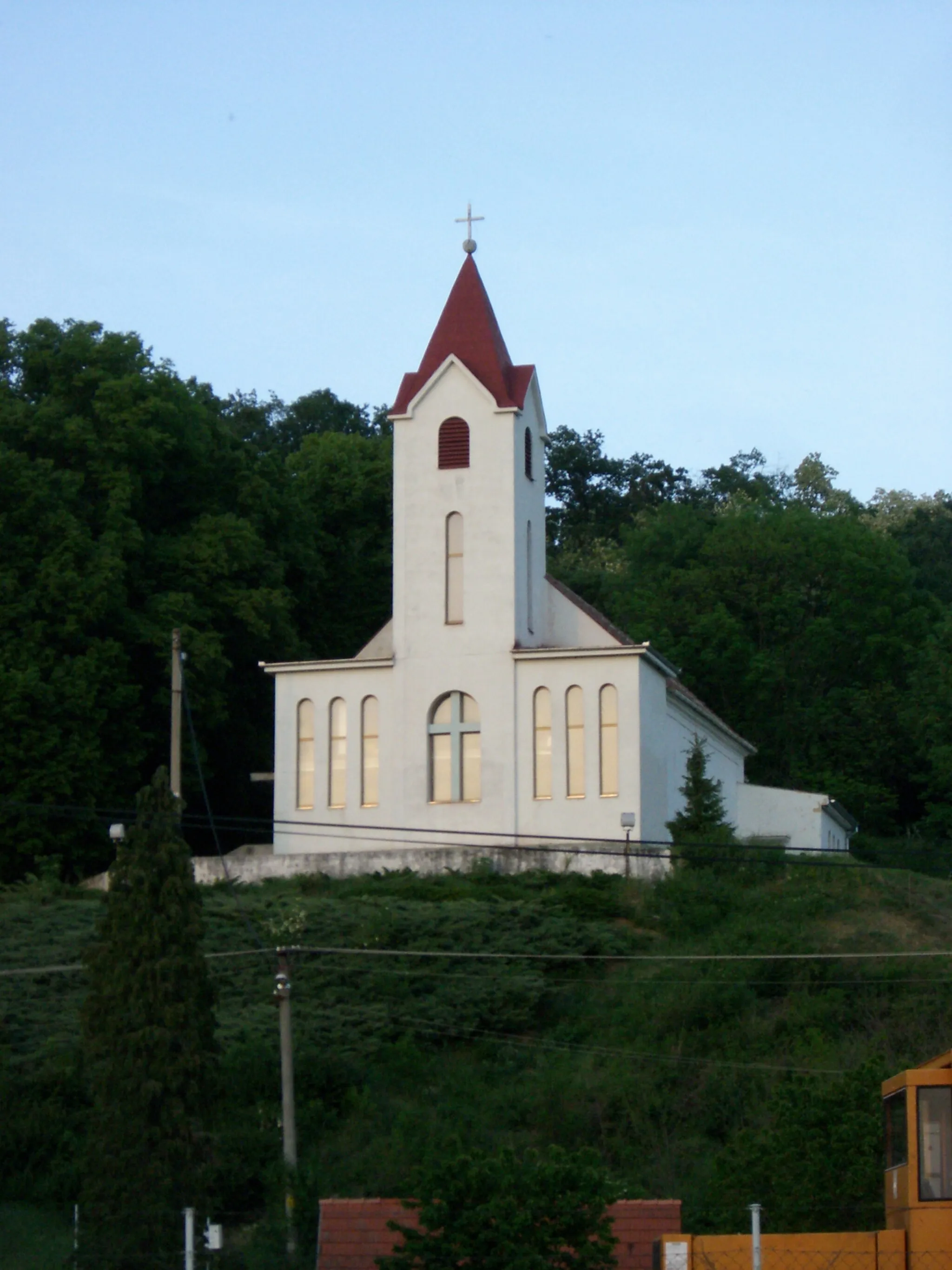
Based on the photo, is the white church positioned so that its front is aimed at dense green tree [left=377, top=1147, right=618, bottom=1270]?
yes

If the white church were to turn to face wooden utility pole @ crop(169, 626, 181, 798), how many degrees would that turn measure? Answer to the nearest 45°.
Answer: approximately 45° to its right

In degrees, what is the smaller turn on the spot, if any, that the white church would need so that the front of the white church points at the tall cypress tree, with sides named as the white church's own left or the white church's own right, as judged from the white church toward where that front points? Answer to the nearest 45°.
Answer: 0° — it already faces it

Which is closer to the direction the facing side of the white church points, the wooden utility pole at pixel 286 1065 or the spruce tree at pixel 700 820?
the wooden utility pole

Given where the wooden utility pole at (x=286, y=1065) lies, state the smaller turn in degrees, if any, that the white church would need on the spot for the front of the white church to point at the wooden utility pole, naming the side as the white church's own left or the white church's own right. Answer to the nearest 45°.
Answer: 0° — it already faces it

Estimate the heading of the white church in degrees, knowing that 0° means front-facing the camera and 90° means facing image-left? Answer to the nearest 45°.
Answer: approximately 0°

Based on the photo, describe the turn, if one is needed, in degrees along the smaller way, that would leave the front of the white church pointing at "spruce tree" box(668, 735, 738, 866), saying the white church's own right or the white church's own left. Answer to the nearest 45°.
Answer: approximately 90° to the white church's own left
